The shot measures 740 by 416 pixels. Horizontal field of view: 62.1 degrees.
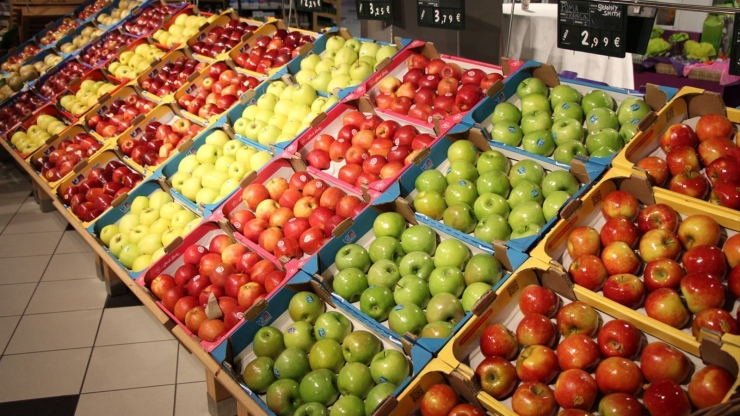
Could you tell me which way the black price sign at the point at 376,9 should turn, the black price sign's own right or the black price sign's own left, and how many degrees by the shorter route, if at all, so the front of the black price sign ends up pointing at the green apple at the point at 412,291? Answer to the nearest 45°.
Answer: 0° — it already faces it

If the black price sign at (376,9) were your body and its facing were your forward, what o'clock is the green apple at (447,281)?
The green apple is roughly at 12 o'clock from the black price sign.

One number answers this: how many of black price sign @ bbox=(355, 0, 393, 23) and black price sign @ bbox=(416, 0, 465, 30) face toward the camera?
2

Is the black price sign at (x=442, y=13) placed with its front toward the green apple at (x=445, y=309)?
yes

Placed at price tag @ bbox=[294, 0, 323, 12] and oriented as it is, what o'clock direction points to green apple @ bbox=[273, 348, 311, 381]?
The green apple is roughly at 12 o'clock from the price tag.

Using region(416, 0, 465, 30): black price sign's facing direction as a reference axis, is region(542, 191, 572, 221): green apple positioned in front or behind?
in front

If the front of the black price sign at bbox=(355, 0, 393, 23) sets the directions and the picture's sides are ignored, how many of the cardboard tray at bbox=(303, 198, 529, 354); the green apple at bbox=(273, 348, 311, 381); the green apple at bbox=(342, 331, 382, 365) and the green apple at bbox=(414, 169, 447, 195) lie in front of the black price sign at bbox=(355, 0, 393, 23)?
4

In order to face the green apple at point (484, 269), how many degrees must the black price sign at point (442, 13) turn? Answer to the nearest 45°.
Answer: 0° — it already faces it

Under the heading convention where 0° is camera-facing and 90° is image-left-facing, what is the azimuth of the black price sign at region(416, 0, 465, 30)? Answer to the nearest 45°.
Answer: approximately 0°

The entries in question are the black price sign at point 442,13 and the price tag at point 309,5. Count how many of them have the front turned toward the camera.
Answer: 2

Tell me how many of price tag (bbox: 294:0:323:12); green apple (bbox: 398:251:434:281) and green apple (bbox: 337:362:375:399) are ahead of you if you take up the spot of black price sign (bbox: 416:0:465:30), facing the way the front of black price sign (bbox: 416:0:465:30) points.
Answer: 2

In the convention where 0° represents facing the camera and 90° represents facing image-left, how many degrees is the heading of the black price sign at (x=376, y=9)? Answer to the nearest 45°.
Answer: approximately 0°

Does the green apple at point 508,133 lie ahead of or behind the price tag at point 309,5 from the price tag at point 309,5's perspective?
ahead
